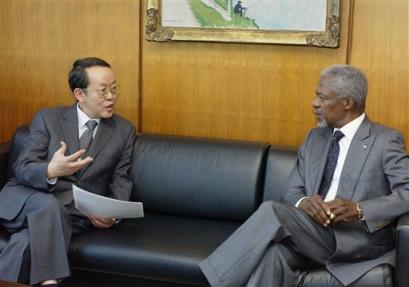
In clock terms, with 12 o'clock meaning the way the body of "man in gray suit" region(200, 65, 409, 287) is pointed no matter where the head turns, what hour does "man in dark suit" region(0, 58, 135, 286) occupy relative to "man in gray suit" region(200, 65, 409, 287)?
"man in dark suit" region(0, 58, 135, 286) is roughly at 2 o'clock from "man in gray suit" region(200, 65, 409, 287).

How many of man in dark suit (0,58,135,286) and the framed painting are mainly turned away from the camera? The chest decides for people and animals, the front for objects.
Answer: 0

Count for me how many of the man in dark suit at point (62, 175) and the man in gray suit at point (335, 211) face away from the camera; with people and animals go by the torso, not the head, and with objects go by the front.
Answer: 0

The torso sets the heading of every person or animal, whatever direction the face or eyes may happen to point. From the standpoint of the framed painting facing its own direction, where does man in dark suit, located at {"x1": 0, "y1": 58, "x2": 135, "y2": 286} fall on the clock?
The man in dark suit is roughly at 2 o'clock from the framed painting.

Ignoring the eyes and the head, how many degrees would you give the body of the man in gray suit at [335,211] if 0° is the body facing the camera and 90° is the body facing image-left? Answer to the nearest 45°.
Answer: approximately 45°

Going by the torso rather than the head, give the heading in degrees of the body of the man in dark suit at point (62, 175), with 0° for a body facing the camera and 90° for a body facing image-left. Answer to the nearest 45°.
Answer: approximately 315°

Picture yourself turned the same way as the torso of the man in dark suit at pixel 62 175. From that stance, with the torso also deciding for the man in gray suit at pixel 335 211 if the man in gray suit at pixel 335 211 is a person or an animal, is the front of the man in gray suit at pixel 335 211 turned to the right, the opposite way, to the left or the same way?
to the right

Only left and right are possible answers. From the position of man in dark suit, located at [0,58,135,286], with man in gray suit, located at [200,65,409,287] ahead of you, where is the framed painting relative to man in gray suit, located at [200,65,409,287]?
left

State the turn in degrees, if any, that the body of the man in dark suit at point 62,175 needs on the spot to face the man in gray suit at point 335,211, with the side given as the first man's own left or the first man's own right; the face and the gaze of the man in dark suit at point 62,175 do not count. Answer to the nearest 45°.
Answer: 0° — they already face them

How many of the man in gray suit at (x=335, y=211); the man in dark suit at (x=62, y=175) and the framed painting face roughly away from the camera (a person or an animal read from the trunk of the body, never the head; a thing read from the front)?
0

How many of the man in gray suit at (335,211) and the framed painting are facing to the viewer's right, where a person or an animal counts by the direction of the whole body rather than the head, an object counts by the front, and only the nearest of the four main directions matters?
0

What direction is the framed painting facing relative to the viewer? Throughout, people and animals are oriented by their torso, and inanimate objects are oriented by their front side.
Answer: toward the camera

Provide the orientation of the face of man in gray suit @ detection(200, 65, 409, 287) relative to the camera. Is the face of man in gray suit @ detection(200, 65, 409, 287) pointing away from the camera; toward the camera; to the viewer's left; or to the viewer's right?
to the viewer's left

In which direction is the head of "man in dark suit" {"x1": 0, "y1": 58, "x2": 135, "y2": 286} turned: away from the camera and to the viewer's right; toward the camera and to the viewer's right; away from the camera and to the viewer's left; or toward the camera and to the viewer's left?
toward the camera and to the viewer's right

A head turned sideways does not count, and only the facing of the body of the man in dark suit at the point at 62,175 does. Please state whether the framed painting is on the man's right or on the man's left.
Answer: on the man's left
